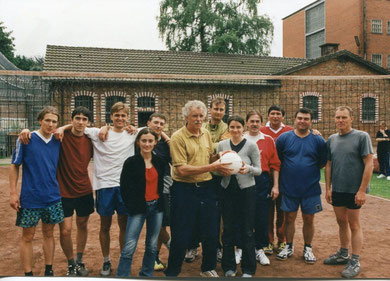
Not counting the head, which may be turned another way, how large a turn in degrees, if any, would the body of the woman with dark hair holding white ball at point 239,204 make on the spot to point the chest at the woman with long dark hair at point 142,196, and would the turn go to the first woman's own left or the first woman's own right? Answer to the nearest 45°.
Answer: approximately 45° to the first woman's own right

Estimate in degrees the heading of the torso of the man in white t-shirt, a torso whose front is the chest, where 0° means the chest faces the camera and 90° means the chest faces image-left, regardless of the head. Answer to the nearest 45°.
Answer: approximately 0°

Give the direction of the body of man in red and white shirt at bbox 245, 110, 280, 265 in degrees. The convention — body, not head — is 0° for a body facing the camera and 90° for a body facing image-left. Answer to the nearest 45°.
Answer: approximately 0°

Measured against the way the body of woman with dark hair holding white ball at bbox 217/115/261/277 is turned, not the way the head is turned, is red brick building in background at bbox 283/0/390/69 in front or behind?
behind

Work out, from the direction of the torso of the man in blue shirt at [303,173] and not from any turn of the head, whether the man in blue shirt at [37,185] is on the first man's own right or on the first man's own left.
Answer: on the first man's own right

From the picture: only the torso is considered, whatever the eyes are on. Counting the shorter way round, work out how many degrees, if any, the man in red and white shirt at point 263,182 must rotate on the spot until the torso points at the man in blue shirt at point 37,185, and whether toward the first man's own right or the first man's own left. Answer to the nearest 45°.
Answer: approximately 45° to the first man's own right

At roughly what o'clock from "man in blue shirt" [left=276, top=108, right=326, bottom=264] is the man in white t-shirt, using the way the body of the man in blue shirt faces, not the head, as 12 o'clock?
The man in white t-shirt is roughly at 2 o'clock from the man in blue shirt.

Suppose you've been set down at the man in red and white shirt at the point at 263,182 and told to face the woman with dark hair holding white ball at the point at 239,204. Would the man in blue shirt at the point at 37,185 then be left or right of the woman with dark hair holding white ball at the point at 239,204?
right
